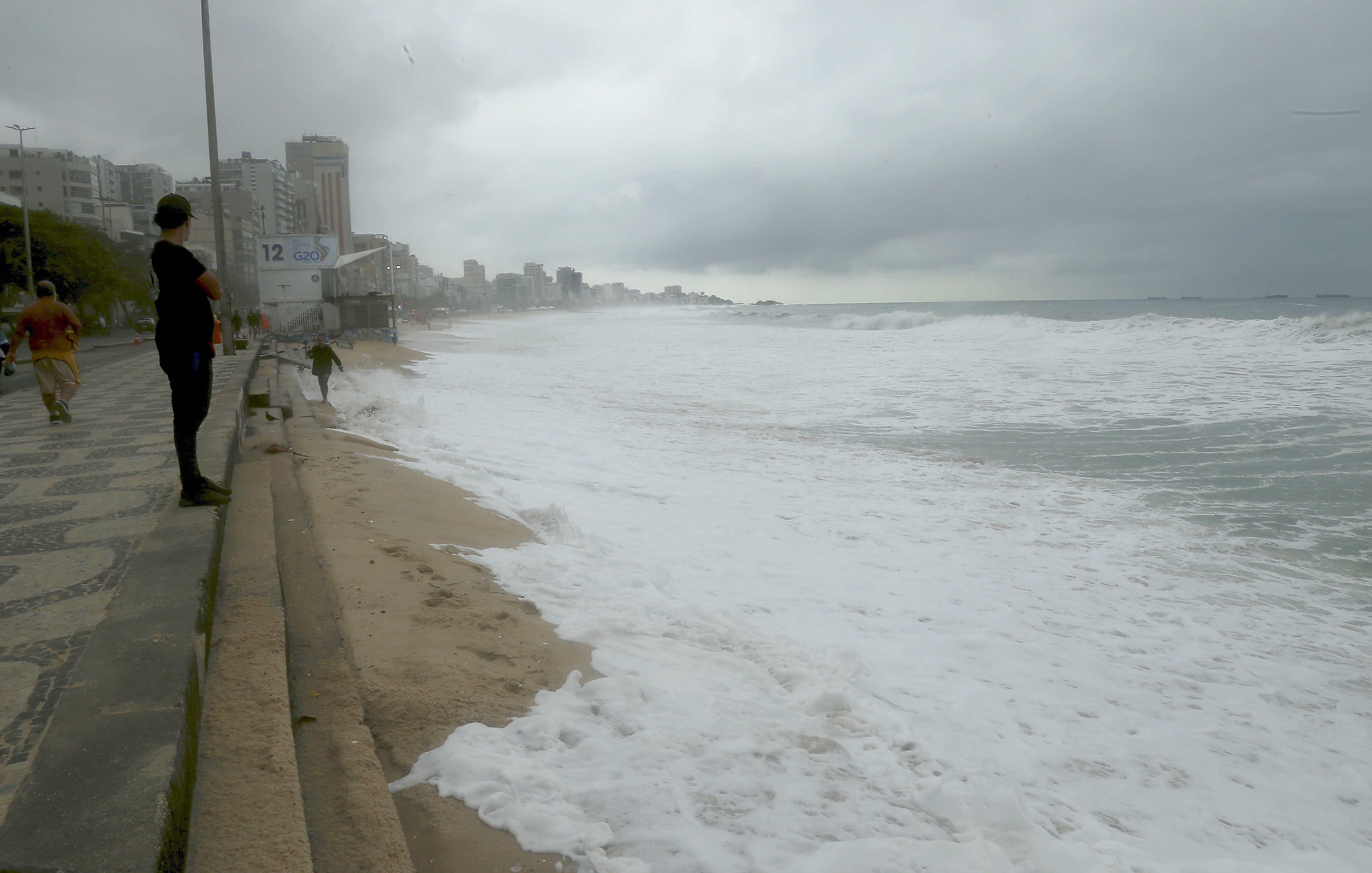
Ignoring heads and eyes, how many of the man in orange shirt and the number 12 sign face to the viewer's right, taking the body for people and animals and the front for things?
0

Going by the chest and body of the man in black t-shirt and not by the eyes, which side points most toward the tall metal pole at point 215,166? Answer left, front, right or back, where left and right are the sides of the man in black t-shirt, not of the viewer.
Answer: left

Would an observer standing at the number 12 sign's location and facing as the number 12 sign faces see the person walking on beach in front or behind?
in front

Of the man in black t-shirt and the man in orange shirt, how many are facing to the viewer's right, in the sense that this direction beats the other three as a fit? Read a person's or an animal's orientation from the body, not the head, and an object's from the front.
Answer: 1

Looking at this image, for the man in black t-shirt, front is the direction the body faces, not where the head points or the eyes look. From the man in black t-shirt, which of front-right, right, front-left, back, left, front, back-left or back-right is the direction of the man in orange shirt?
left

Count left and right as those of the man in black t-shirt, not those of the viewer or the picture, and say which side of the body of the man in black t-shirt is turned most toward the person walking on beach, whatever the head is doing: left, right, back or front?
left

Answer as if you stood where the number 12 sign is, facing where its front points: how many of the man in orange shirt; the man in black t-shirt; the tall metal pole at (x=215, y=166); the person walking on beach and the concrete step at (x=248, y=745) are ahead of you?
5

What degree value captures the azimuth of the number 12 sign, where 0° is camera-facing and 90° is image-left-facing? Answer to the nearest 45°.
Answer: approximately 0°

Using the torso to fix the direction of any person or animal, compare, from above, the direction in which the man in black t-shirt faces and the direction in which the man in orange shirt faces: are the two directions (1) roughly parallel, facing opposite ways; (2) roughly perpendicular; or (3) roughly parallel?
roughly perpendicular

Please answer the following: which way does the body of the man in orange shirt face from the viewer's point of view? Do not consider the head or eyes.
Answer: away from the camera

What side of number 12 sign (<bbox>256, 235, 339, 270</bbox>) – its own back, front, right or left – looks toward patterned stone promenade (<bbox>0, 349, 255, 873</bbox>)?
front

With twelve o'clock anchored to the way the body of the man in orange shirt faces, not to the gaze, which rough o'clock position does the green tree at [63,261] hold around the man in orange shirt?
The green tree is roughly at 12 o'clock from the man in orange shirt.

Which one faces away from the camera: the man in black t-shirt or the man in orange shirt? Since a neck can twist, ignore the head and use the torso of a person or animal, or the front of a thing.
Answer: the man in orange shirt

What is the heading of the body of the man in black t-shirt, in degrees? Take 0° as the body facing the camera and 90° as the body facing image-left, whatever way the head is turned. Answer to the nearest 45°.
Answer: approximately 270°

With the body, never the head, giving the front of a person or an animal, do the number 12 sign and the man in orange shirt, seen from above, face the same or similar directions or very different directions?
very different directions
